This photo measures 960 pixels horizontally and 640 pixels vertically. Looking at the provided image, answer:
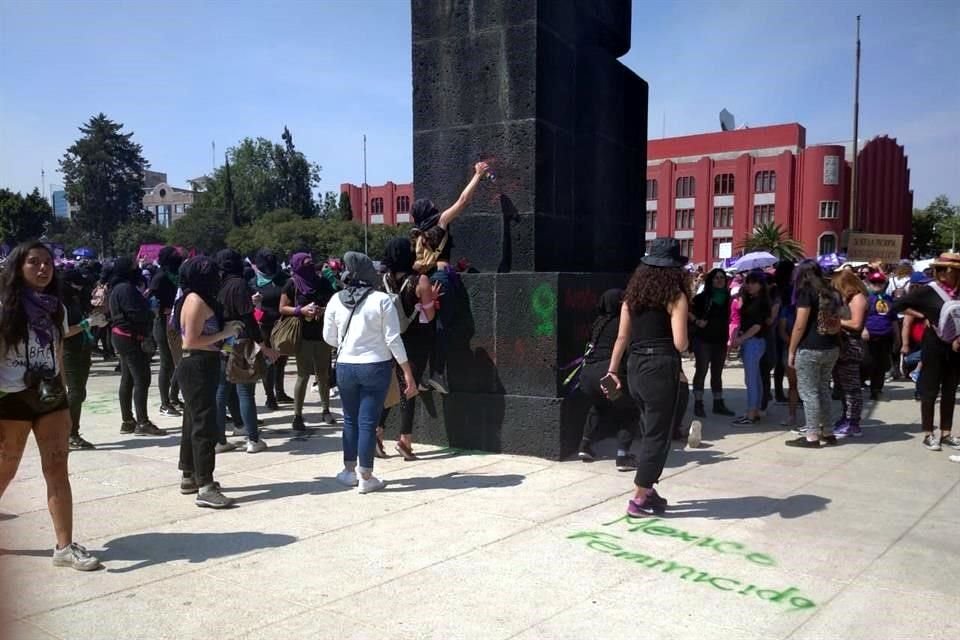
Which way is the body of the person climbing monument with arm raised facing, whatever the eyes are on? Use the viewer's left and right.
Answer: facing away from the viewer and to the right of the viewer

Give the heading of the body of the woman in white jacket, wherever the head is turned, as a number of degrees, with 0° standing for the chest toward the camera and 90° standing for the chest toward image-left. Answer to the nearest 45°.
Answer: approximately 180°

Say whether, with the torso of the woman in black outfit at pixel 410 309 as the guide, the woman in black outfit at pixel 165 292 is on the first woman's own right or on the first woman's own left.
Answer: on the first woman's own left

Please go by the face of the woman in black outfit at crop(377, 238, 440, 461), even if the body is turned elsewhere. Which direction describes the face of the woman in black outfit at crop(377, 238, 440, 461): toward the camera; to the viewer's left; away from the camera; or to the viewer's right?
away from the camera

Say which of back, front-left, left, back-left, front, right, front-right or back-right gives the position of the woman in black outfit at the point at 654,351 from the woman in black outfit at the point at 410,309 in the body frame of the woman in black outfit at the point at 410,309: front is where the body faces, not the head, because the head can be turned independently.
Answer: right

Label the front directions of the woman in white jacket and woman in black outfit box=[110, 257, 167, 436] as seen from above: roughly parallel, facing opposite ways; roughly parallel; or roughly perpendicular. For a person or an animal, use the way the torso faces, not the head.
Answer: roughly perpendicular

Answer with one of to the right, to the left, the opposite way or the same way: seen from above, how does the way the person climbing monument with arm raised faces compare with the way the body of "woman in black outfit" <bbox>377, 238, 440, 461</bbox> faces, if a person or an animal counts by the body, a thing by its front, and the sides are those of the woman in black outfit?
the same way

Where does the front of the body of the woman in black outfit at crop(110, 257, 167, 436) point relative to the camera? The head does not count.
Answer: to the viewer's right

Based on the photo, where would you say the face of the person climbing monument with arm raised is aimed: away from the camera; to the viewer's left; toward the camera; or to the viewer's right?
away from the camera

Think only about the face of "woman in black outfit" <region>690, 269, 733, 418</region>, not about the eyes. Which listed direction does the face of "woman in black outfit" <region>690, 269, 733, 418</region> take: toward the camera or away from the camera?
toward the camera

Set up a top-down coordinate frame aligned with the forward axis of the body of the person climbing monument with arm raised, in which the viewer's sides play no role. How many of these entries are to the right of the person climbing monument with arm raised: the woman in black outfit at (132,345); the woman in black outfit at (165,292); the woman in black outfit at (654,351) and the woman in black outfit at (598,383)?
2
